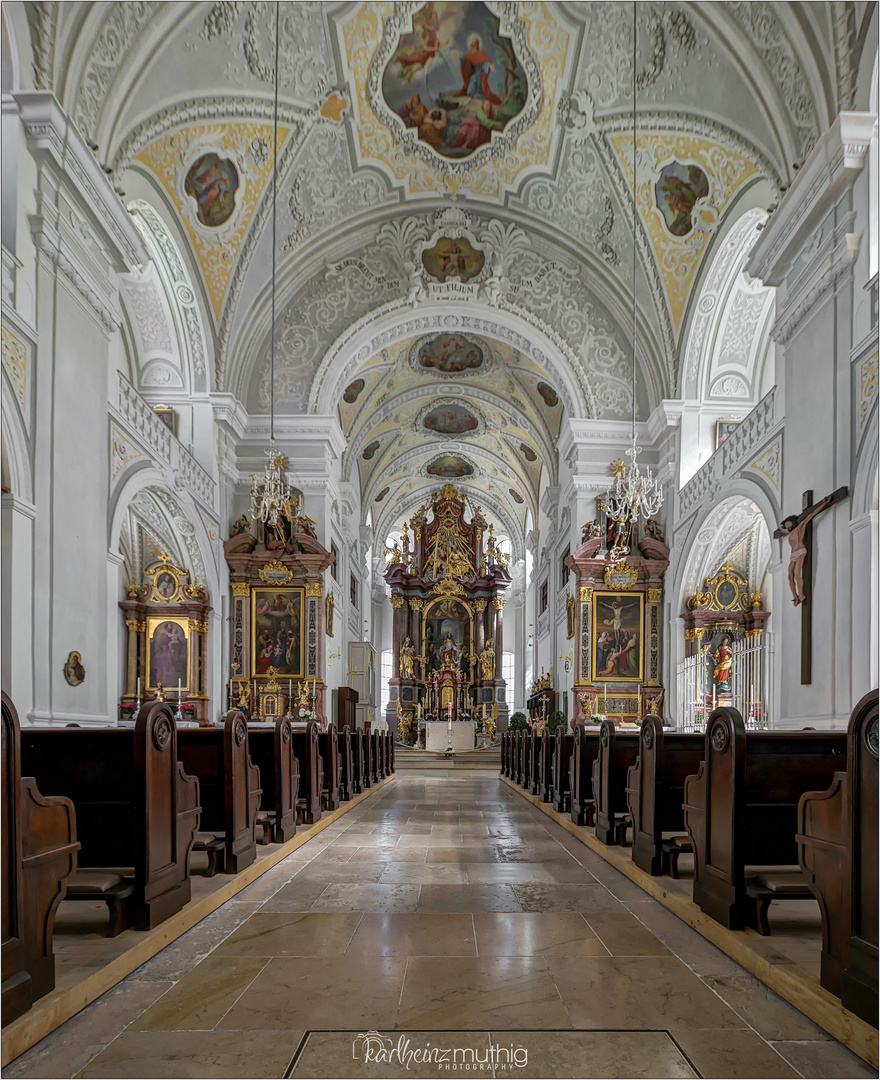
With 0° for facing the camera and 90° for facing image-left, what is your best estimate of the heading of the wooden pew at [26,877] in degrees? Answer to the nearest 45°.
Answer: approximately 225°

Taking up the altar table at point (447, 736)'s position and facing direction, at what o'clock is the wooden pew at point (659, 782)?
The wooden pew is roughly at 12 o'clock from the altar table.

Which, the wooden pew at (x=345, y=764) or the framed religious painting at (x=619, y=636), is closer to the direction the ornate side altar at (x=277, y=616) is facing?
the wooden pew

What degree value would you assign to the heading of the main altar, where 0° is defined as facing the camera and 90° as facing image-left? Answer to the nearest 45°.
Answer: approximately 0°
